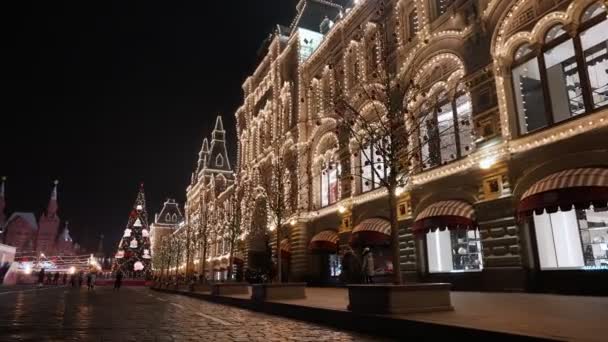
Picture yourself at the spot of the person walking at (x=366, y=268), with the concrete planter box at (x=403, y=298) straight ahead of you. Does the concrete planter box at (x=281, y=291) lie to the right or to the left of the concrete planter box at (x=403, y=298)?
right

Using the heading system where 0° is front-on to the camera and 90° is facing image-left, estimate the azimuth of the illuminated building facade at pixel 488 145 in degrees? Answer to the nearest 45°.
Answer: approximately 45°

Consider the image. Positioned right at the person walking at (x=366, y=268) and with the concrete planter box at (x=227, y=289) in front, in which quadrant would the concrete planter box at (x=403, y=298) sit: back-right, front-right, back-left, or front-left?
back-left

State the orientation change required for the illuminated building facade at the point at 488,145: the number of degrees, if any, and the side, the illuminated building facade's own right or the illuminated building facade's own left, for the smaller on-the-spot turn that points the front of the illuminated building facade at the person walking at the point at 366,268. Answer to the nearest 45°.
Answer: approximately 90° to the illuminated building facade's own right

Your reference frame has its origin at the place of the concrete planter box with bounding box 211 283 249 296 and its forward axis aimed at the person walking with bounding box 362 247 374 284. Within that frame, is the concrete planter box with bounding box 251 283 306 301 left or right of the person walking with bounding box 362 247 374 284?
right

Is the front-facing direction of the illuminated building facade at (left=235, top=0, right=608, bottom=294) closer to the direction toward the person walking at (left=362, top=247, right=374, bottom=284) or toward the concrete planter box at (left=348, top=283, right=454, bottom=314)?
the concrete planter box

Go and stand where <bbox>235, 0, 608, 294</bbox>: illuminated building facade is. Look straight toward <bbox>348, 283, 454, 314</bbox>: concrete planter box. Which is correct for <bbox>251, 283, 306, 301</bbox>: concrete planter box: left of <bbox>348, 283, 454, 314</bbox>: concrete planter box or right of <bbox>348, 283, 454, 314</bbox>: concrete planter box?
right

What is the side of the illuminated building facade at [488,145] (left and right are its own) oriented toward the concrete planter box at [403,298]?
front
